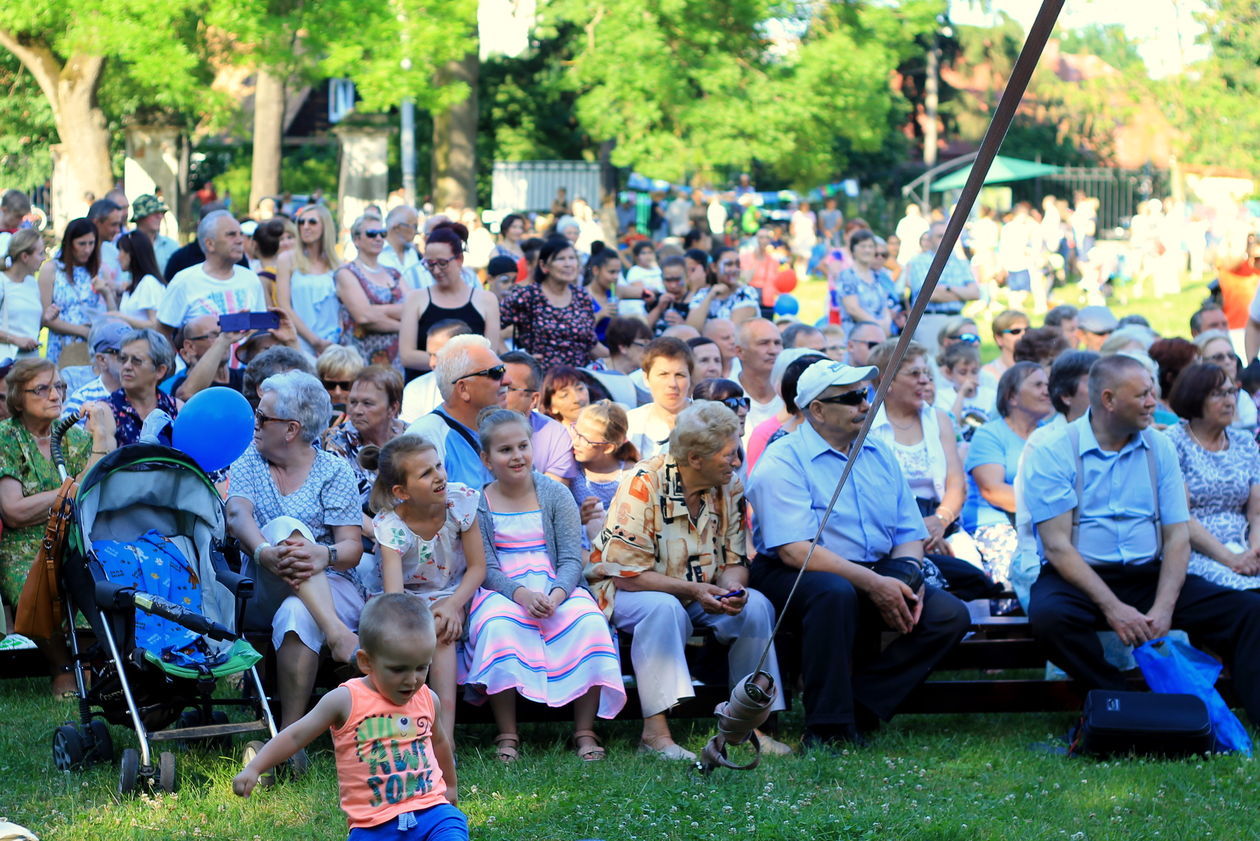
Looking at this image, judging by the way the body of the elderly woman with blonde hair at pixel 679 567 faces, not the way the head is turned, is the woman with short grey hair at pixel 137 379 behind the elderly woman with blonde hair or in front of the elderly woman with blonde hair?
behind

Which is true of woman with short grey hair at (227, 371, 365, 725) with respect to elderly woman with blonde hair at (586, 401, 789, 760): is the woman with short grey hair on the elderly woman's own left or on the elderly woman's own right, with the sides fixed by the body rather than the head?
on the elderly woman's own right

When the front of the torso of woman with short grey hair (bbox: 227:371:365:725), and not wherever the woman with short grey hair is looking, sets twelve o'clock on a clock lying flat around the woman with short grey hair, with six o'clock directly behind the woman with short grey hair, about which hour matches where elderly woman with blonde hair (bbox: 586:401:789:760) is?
The elderly woman with blonde hair is roughly at 9 o'clock from the woman with short grey hair.

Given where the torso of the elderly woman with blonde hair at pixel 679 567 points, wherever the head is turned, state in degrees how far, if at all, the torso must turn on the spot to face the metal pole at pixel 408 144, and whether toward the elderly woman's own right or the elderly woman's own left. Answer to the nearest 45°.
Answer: approximately 135° to the elderly woman's own left

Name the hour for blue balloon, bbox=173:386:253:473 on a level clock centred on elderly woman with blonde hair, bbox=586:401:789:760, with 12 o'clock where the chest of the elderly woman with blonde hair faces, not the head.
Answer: The blue balloon is roughly at 4 o'clock from the elderly woman with blonde hair.

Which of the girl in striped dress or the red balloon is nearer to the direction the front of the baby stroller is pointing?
the girl in striped dress

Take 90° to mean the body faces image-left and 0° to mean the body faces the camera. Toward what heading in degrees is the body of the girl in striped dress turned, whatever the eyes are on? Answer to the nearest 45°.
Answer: approximately 0°

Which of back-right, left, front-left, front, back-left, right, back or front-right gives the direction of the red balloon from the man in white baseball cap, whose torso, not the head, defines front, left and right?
back-left

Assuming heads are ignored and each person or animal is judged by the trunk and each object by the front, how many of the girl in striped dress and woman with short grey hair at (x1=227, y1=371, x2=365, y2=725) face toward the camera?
2
